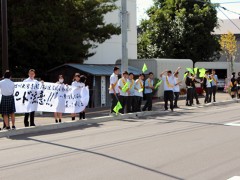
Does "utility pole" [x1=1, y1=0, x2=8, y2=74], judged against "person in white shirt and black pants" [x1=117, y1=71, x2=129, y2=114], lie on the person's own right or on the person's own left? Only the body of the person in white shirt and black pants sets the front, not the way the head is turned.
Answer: on the person's own right

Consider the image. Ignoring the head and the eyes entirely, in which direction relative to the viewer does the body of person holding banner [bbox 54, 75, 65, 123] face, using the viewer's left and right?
facing the viewer

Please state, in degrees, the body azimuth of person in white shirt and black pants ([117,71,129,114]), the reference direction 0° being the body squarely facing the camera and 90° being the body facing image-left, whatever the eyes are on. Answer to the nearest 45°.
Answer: approximately 315°

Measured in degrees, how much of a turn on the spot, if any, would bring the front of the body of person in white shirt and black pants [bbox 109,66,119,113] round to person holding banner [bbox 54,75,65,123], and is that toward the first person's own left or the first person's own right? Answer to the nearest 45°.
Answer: approximately 135° to the first person's own right

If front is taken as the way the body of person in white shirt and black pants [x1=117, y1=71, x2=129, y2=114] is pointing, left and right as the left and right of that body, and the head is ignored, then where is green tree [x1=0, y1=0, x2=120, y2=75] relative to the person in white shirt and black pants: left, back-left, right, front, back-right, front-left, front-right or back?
back
